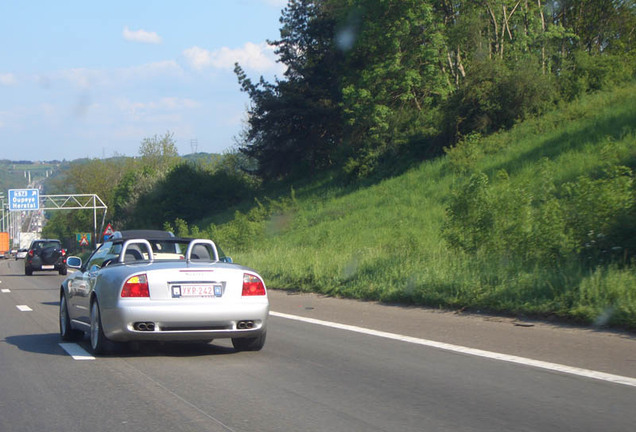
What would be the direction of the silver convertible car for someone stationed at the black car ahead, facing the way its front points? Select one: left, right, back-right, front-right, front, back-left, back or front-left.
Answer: back

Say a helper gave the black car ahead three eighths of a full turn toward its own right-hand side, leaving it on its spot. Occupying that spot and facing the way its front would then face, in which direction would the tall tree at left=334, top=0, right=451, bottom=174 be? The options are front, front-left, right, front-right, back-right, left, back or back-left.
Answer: front-left

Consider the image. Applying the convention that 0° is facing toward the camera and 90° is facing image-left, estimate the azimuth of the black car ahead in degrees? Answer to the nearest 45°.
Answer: approximately 180°
